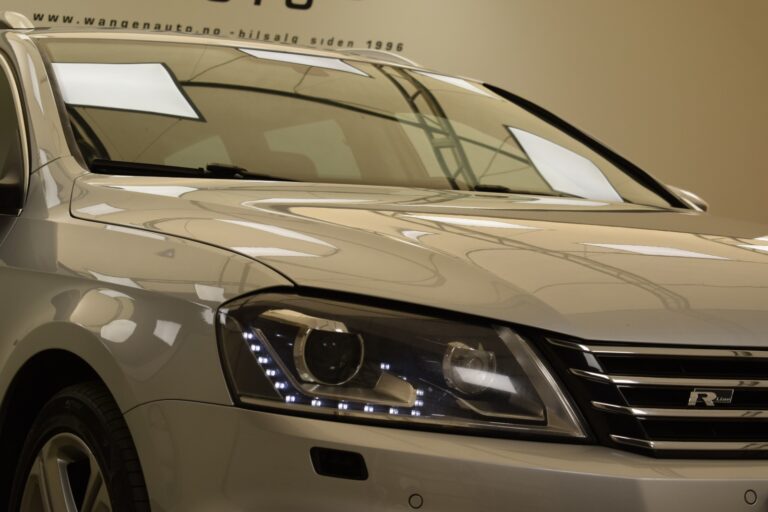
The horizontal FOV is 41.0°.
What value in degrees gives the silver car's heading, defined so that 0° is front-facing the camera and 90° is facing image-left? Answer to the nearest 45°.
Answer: approximately 315°
